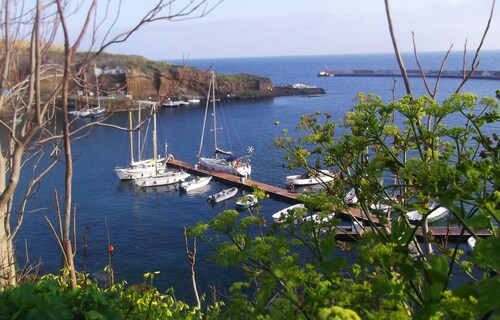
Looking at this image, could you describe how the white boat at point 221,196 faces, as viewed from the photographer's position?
facing away from the viewer and to the right of the viewer

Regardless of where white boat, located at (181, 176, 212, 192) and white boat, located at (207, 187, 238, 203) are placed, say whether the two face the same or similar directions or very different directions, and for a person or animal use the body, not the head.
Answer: same or similar directions

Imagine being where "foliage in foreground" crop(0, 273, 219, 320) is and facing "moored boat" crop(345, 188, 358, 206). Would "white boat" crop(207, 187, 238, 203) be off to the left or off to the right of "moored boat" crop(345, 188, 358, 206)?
left

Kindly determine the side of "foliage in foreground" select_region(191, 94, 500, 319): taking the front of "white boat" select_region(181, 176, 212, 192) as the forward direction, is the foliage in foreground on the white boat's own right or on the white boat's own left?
on the white boat's own right

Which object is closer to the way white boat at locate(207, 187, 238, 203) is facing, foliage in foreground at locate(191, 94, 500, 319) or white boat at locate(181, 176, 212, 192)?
the white boat

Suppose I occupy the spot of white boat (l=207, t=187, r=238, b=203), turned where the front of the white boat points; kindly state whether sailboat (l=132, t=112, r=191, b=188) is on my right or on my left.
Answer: on my left

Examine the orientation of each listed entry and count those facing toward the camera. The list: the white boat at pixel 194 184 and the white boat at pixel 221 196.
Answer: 0

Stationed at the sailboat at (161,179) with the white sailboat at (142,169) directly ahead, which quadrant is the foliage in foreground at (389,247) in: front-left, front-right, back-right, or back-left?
back-left

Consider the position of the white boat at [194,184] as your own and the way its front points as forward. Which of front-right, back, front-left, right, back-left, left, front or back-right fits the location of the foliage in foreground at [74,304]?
back-right
